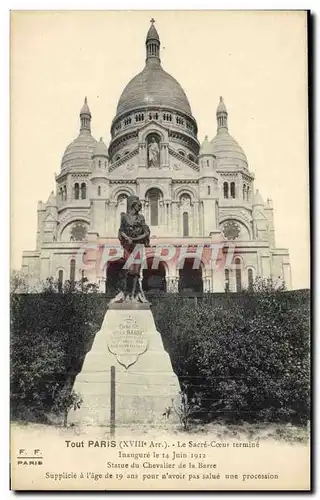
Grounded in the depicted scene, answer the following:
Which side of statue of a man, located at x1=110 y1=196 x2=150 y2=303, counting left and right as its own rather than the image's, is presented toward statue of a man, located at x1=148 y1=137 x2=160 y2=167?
back

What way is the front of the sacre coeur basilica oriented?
toward the camera

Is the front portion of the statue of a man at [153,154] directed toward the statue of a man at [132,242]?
yes

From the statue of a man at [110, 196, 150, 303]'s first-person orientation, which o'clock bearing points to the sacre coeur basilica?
The sacre coeur basilica is roughly at 6 o'clock from the statue of a man.

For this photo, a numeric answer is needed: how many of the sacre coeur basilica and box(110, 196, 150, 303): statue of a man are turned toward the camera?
2

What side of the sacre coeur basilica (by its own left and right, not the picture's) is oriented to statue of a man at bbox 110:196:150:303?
front

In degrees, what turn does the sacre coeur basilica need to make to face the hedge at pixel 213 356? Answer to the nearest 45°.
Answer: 0° — it already faces it

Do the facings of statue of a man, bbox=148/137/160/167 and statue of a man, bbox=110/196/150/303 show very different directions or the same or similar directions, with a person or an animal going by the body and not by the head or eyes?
same or similar directions

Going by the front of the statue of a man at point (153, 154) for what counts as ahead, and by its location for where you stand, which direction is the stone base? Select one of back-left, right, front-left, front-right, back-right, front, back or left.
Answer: front

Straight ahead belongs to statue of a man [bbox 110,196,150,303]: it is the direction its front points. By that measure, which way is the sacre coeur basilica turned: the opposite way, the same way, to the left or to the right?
the same way

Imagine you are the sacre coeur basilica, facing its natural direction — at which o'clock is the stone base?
The stone base is roughly at 12 o'clock from the sacre coeur basilica.

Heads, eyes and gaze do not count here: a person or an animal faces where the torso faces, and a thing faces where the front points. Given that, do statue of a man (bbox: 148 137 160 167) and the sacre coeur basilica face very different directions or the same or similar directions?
same or similar directions

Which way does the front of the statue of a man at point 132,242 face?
toward the camera
